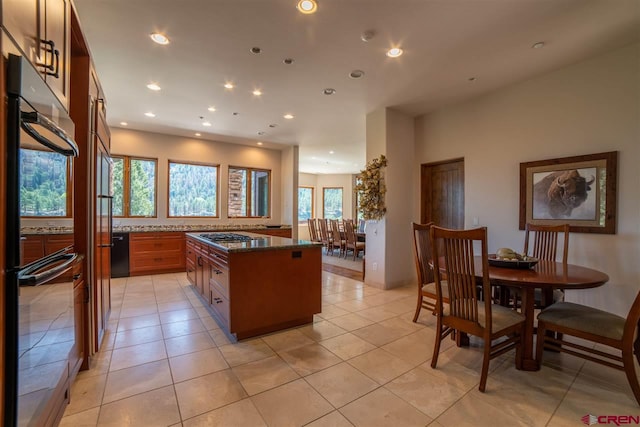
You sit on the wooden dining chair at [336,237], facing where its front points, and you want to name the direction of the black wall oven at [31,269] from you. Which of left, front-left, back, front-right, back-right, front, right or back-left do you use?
back-right

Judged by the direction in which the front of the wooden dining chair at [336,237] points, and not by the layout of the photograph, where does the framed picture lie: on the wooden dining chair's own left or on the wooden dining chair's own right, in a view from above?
on the wooden dining chair's own right

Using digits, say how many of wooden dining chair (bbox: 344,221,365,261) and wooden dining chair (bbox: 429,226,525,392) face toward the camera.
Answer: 0

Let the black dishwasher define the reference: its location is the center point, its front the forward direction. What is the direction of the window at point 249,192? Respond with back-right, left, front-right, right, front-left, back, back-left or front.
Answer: left

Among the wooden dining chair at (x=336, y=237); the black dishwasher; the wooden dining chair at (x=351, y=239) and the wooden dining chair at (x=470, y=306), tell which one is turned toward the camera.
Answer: the black dishwasher

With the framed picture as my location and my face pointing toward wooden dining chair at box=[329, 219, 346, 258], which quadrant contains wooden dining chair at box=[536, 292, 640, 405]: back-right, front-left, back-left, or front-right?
back-left

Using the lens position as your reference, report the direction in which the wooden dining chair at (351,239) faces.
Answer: facing away from the viewer and to the right of the viewer

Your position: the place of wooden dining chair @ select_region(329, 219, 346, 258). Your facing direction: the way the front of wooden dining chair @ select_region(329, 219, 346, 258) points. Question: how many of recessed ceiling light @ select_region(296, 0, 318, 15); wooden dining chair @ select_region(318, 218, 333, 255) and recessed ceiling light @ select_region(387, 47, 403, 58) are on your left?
1

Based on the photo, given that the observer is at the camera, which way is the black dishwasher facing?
facing the viewer

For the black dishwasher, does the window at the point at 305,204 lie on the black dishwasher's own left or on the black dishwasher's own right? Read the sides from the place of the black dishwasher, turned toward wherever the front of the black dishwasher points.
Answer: on the black dishwasher's own left

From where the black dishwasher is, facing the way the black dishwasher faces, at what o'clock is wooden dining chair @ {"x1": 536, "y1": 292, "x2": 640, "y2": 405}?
The wooden dining chair is roughly at 11 o'clock from the black dishwasher.

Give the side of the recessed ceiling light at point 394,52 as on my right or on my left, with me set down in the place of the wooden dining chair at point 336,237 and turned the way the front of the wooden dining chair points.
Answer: on my right

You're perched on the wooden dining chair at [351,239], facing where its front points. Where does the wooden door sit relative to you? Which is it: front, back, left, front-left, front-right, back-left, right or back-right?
right

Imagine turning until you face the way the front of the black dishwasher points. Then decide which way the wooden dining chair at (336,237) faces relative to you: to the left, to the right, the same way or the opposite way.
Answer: to the left

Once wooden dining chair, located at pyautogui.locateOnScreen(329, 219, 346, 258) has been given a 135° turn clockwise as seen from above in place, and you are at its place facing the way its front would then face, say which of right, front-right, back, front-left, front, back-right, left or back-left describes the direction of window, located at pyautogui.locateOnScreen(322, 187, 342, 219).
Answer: back

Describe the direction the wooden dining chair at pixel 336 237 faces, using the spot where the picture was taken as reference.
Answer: facing away from the viewer and to the right of the viewer

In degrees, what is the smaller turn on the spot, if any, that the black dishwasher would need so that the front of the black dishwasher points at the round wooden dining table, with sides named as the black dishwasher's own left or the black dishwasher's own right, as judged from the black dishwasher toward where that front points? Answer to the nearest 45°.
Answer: approximately 45° to the black dishwasher's own left

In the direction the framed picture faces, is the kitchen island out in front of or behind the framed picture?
in front

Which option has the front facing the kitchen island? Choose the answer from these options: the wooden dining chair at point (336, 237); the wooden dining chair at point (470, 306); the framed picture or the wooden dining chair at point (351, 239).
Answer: the framed picture

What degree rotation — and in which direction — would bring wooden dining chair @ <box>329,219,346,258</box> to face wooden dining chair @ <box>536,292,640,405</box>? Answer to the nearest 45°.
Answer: approximately 135° to its right

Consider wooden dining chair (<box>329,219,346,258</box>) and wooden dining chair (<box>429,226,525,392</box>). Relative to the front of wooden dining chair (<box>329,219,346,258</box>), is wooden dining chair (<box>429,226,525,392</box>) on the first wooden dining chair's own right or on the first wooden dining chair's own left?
on the first wooden dining chair's own right

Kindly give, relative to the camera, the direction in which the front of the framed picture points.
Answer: facing the viewer and to the left of the viewer
